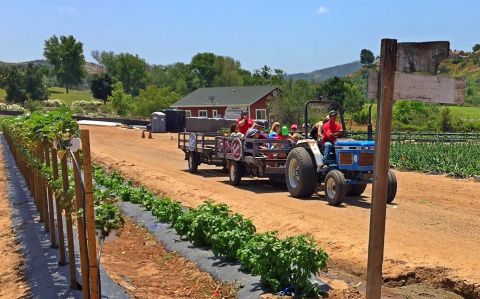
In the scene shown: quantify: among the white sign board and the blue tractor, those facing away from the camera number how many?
1

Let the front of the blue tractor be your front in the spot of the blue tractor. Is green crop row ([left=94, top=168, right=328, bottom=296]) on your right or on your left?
on your right

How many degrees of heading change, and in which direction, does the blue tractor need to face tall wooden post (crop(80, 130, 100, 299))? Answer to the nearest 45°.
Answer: approximately 45° to its right

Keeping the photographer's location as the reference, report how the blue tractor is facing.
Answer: facing the viewer and to the right of the viewer

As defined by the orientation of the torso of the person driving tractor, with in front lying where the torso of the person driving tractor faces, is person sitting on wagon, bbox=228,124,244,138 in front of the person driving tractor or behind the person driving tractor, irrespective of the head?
behind

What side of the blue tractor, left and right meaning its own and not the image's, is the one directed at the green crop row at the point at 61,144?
right

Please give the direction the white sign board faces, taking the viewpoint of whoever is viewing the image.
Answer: facing away from the viewer

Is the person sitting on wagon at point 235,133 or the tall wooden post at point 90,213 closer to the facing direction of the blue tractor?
the tall wooden post

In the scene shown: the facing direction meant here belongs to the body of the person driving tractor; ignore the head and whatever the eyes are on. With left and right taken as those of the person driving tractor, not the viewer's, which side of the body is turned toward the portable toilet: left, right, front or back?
back

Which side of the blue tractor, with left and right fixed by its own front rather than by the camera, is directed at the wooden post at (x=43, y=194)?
right
